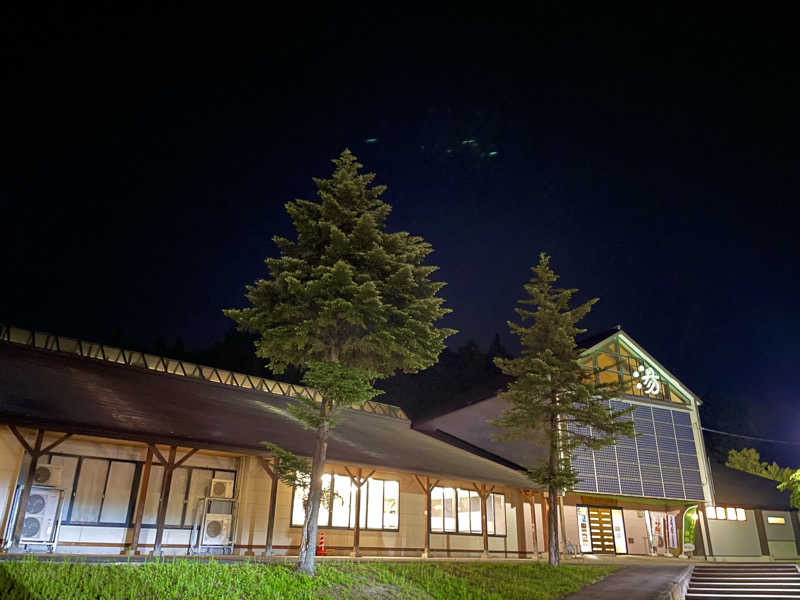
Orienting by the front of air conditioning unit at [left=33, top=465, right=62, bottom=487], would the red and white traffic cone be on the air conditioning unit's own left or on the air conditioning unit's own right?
on the air conditioning unit's own left

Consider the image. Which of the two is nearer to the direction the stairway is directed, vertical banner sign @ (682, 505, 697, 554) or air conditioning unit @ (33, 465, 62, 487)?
the air conditioning unit

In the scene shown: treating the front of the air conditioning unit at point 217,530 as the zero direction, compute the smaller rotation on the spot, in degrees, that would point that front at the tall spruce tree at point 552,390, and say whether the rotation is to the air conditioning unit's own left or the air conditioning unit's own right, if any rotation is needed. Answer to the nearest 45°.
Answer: approximately 90° to the air conditioning unit's own left

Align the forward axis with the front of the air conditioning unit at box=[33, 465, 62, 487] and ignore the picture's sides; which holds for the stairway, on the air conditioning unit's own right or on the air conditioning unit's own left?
on the air conditioning unit's own left

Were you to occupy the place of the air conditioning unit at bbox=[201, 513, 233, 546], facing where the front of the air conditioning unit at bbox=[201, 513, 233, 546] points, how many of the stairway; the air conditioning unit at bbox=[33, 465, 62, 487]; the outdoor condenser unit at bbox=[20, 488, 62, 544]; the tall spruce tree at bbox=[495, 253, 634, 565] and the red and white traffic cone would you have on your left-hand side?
3

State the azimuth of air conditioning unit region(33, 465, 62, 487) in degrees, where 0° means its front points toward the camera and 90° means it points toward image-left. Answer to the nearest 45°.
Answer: approximately 0°

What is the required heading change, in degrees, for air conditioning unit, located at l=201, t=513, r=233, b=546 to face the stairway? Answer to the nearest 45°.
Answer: approximately 90° to its left

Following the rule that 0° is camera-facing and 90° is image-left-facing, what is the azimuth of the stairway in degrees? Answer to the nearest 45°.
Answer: approximately 0°
